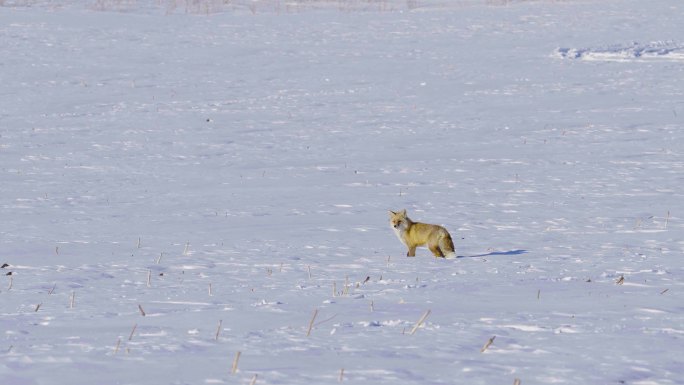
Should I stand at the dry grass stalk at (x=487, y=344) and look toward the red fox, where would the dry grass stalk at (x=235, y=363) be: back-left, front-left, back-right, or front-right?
back-left

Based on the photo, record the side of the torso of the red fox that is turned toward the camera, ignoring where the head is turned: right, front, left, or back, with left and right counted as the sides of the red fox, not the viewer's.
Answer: left

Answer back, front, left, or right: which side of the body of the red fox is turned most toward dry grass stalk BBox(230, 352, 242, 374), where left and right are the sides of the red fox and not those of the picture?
left

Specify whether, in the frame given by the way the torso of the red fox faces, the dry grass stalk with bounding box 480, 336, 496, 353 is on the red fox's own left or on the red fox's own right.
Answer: on the red fox's own left
